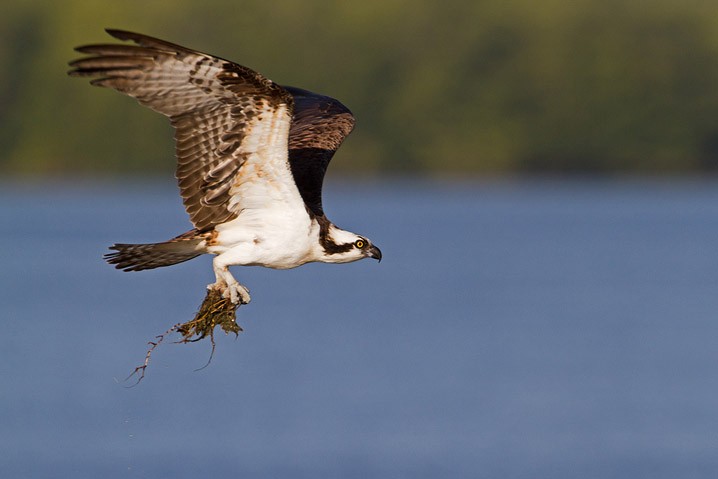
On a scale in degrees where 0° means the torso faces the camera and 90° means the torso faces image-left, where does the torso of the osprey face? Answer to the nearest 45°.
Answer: approximately 270°
